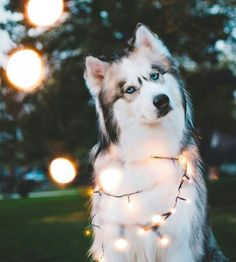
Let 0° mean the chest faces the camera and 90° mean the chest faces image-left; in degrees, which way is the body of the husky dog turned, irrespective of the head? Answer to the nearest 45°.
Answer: approximately 0°
